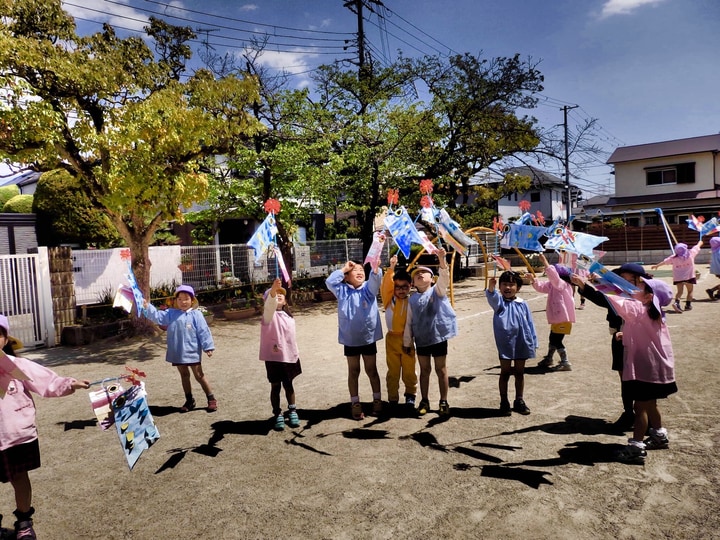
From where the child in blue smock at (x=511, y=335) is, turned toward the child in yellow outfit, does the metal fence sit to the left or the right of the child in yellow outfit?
right

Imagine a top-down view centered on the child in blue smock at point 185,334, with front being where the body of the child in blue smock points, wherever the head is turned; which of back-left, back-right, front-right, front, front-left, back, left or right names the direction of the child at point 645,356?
front-left

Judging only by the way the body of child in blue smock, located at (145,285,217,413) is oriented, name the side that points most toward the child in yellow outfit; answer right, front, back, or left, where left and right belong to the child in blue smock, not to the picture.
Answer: left

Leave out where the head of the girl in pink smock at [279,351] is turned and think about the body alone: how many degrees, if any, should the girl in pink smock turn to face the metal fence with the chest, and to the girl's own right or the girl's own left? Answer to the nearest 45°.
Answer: approximately 180°

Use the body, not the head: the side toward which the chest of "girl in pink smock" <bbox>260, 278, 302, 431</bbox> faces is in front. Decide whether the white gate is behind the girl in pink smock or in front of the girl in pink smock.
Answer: behind

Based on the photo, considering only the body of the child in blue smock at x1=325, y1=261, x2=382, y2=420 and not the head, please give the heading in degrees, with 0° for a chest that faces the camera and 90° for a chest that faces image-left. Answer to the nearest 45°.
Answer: approximately 0°

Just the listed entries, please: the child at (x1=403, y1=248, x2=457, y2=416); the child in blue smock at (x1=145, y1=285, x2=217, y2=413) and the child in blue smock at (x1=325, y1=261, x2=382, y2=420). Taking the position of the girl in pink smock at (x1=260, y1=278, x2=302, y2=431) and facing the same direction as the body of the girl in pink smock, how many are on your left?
2
